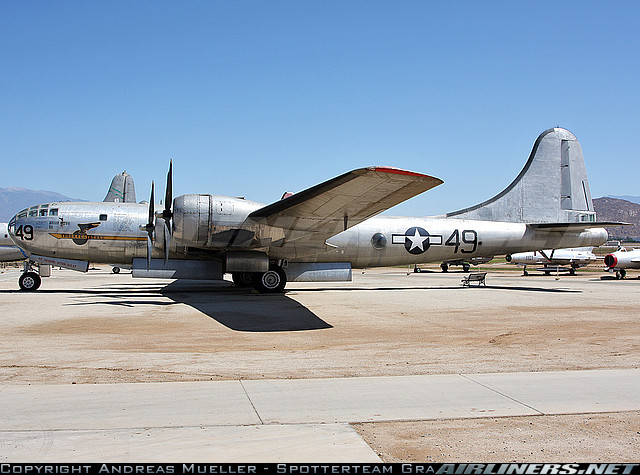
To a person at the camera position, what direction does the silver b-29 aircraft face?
facing to the left of the viewer

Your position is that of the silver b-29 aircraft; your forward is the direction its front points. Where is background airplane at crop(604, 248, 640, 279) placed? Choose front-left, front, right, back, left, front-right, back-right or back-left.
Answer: back-right
